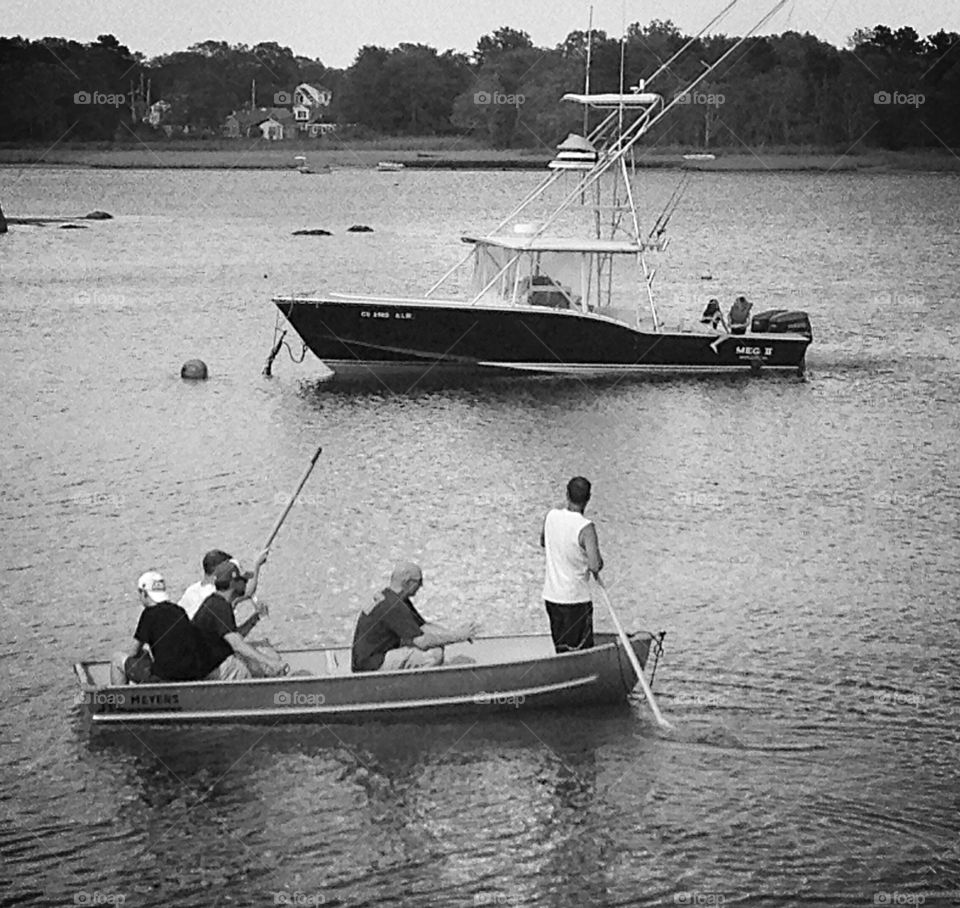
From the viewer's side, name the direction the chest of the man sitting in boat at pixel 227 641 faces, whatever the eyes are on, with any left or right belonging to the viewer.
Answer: facing to the right of the viewer

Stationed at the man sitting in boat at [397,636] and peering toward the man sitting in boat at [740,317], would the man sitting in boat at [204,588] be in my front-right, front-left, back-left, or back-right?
back-left

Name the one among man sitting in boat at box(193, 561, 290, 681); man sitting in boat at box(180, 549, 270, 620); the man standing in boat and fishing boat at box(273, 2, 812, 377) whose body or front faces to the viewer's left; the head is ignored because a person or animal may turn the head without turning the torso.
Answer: the fishing boat

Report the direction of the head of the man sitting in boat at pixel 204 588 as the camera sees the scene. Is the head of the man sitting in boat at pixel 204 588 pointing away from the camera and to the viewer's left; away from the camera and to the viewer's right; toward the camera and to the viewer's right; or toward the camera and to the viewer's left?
away from the camera and to the viewer's right

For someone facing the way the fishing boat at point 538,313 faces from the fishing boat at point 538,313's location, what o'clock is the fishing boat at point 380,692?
the fishing boat at point 380,692 is roughly at 9 o'clock from the fishing boat at point 538,313.

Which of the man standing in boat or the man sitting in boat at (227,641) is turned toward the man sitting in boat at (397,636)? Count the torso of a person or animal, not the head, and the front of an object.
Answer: the man sitting in boat at (227,641)

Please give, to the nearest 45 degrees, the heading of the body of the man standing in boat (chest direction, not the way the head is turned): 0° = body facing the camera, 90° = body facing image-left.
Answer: approximately 225°

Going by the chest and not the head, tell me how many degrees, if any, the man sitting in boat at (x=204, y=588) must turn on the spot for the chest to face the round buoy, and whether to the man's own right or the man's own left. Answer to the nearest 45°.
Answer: approximately 90° to the man's own left

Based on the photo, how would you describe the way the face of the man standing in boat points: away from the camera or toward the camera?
away from the camera

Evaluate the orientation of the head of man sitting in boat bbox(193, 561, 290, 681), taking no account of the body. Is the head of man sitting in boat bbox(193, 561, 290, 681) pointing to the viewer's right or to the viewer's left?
to the viewer's right

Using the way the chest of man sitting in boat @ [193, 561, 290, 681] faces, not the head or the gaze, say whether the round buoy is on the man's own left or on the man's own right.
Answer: on the man's own left

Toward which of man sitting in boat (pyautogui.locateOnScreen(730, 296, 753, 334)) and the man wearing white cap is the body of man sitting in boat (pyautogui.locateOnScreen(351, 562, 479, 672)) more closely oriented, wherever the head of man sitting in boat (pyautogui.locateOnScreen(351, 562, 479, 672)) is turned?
the man sitting in boat

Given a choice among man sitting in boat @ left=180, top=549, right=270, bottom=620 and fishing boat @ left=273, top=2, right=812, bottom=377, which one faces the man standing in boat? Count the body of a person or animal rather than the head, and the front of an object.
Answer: the man sitting in boat

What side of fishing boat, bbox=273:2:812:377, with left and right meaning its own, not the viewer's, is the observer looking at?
left

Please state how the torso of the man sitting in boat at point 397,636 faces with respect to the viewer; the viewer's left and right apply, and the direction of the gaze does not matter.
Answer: facing to the right of the viewer

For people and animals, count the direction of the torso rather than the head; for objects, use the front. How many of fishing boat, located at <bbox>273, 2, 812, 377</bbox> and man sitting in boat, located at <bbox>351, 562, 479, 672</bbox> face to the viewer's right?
1

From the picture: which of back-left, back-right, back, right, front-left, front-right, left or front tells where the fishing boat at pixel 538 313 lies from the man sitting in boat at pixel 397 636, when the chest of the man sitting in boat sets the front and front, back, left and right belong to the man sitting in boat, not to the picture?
left

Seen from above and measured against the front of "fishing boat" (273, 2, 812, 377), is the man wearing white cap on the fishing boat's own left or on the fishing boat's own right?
on the fishing boat's own left
